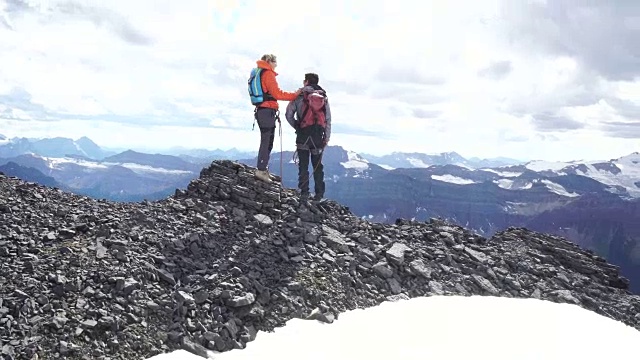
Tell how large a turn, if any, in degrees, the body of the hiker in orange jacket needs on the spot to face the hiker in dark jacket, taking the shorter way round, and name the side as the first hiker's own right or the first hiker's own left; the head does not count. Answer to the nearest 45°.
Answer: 0° — they already face them

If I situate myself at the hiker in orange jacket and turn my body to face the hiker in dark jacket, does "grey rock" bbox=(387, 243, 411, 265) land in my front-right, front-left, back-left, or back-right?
front-right

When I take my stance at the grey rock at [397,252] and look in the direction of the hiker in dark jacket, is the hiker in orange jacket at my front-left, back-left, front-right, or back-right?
front-left

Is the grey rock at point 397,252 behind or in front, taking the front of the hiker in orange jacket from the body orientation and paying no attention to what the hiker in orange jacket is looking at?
in front

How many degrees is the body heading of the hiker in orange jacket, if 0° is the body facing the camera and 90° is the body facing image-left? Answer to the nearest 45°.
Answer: approximately 270°
